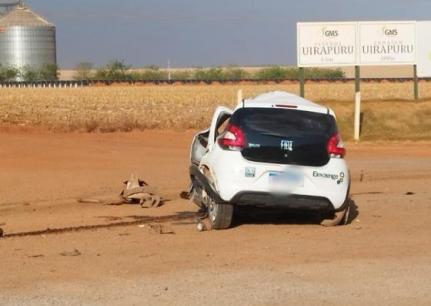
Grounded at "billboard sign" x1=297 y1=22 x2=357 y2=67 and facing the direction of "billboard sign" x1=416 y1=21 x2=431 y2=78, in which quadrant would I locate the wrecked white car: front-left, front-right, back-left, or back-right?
back-right

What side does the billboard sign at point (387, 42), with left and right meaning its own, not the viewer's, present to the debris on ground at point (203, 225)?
front

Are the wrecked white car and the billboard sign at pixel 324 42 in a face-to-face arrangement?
yes

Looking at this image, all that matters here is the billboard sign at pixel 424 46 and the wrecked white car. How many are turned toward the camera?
1

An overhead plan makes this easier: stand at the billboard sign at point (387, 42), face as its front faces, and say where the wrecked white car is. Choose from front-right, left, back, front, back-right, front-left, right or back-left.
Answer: front

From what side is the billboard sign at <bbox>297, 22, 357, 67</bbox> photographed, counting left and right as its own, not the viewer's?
front

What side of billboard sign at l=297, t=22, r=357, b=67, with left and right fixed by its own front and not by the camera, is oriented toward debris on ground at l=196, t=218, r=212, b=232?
front

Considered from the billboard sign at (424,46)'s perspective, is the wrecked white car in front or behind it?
in front

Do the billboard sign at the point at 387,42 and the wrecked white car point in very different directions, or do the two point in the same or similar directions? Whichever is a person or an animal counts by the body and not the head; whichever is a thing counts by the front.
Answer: very different directions

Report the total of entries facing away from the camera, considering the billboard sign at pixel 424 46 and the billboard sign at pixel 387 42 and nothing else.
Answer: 0

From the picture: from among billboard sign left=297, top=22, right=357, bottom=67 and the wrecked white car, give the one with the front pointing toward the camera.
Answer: the billboard sign

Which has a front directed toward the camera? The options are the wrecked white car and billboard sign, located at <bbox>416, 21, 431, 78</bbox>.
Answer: the billboard sign

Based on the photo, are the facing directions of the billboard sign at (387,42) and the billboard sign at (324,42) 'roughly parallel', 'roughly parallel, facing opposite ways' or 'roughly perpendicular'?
roughly parallel

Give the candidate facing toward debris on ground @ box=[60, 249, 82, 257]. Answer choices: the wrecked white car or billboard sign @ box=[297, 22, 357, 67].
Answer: the billboard sign

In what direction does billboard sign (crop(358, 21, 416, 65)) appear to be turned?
toward the camera

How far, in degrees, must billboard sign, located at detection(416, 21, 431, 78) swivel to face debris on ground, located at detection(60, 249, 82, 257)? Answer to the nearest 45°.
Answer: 0° — it already faces it

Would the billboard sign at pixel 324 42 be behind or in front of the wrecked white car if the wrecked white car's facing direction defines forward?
in front

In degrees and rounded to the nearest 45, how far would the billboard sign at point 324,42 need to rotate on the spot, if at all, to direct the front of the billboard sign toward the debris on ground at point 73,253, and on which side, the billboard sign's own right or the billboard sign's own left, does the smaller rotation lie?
0° — it already faces it
